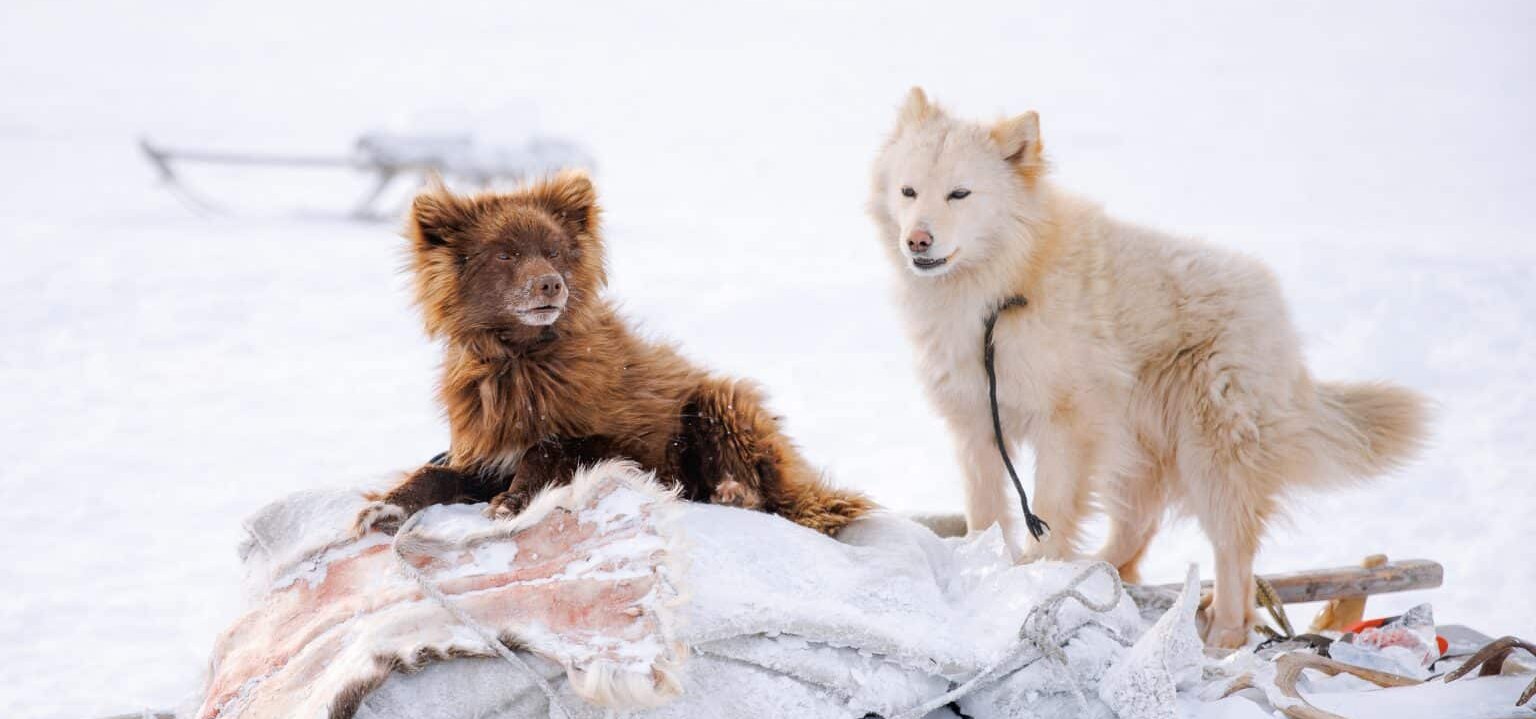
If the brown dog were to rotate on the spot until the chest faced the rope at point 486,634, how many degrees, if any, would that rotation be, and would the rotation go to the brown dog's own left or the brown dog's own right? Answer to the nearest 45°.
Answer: approximately 45° to the brown dog's own left

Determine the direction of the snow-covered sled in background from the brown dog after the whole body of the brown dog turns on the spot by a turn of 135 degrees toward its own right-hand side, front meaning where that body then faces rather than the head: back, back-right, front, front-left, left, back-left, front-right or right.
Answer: front

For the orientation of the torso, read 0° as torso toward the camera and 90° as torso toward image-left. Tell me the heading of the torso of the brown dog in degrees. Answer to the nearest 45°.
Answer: approximately 45°

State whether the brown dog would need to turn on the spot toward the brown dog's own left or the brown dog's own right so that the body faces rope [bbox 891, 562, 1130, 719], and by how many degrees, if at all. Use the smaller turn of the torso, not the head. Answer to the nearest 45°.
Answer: approximately 90° to the brown dog's own left

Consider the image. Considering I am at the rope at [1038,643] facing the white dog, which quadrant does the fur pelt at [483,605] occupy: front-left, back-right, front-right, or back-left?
back-left
